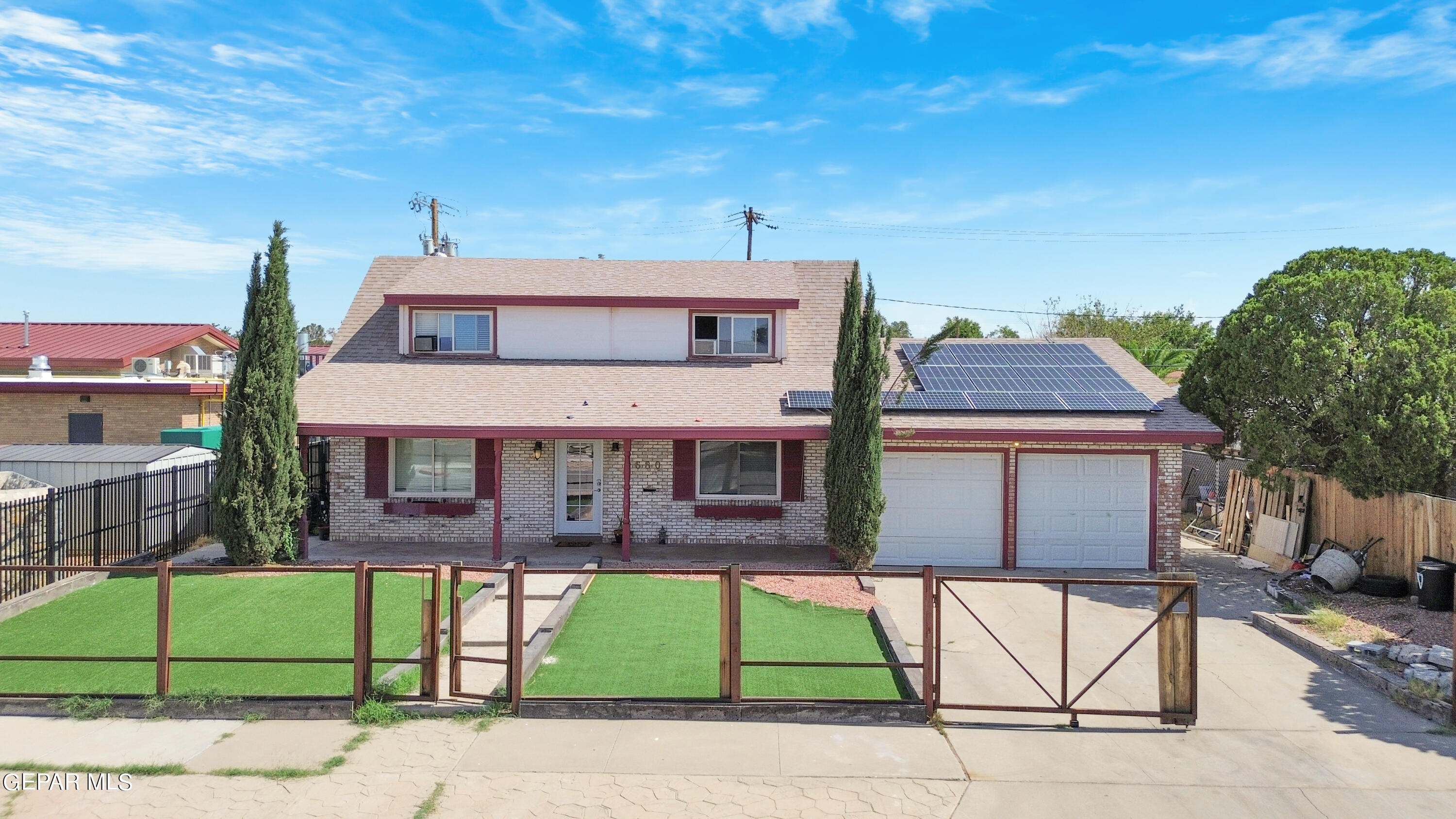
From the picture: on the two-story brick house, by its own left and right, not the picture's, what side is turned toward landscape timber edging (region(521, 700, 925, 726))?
front

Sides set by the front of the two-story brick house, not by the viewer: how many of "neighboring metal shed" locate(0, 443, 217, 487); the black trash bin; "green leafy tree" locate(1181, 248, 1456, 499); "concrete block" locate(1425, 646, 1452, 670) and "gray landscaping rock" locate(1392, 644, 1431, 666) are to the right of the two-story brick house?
1

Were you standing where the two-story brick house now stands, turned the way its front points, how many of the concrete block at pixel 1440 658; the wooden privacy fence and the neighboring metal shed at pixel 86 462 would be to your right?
1

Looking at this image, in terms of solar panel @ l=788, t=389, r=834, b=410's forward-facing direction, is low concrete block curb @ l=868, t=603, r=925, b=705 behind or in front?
in front

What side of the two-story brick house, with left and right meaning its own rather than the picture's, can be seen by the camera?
front

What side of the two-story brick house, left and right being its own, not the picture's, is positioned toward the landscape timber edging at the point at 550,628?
front

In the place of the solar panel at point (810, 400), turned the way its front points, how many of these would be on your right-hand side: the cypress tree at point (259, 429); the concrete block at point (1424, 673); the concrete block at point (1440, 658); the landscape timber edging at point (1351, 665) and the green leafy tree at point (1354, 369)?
1

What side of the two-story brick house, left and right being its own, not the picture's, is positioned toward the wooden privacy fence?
left

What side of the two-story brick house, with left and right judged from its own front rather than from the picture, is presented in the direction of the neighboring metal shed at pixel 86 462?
right

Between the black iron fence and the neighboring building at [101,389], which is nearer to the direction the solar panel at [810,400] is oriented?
the black iron fence

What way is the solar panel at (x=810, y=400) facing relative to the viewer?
toward the camera

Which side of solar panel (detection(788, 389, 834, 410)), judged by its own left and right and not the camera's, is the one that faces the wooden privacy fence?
left

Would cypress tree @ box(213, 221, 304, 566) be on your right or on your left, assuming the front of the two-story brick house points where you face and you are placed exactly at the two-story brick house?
on your right

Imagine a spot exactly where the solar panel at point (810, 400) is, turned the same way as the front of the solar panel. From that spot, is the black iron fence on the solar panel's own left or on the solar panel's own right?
on the solar panel's own right

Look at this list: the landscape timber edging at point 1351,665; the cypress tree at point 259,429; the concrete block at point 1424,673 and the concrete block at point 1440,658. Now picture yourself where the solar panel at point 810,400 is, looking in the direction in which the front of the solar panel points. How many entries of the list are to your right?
1

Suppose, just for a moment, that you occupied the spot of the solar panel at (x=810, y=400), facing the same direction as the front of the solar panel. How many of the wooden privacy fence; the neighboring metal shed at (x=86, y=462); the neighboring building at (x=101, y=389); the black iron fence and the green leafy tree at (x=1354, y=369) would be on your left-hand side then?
2
